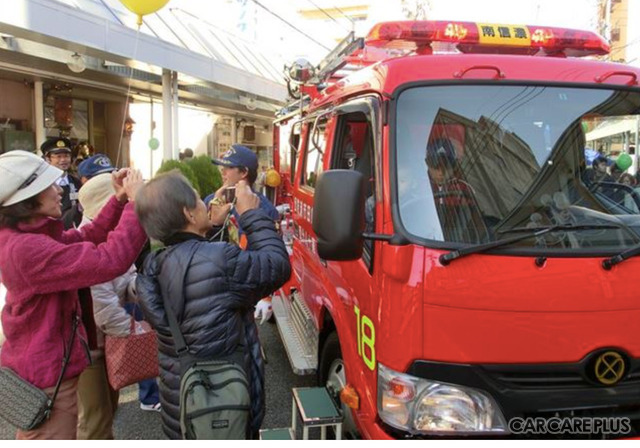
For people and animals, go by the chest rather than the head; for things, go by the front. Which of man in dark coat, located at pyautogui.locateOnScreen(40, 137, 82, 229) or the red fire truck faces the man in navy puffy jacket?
the man in dark coat

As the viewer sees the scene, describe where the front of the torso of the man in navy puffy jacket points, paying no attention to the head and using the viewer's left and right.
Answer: facing away from the viewer and to the right of the viewer

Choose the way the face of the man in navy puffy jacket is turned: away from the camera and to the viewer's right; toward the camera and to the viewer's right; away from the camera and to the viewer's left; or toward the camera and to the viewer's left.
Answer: away from the camera and to the viewer's right

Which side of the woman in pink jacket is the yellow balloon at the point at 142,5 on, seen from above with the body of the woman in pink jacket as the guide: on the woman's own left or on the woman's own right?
on the woman's own left

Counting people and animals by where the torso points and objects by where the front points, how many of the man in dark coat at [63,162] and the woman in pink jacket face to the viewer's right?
1

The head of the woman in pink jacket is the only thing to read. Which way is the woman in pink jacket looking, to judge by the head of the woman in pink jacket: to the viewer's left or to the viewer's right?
to the viewer's right

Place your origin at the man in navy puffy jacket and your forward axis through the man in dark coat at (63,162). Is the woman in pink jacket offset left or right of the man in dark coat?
left

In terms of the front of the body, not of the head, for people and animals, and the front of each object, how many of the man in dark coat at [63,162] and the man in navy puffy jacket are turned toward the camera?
1

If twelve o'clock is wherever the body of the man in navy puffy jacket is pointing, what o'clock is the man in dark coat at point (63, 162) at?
The man in dark coat is roughly at 10 o'clock from the man in navy puffy jacket.

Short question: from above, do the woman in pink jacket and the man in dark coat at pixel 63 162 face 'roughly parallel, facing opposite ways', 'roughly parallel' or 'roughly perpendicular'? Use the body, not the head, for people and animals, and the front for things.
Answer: roughly perpendicular

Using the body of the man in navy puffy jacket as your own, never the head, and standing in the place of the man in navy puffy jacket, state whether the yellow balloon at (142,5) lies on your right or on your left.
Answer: on your left

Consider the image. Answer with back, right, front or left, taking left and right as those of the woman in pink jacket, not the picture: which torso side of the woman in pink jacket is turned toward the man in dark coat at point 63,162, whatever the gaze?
left

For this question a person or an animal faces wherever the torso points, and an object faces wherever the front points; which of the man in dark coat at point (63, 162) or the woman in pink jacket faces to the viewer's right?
the woman in pink jacket

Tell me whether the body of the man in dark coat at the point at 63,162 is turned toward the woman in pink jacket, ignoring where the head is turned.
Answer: yes

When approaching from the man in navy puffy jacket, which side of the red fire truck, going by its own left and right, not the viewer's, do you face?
right

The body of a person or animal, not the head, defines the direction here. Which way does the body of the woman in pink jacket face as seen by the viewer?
to the viewer's right
